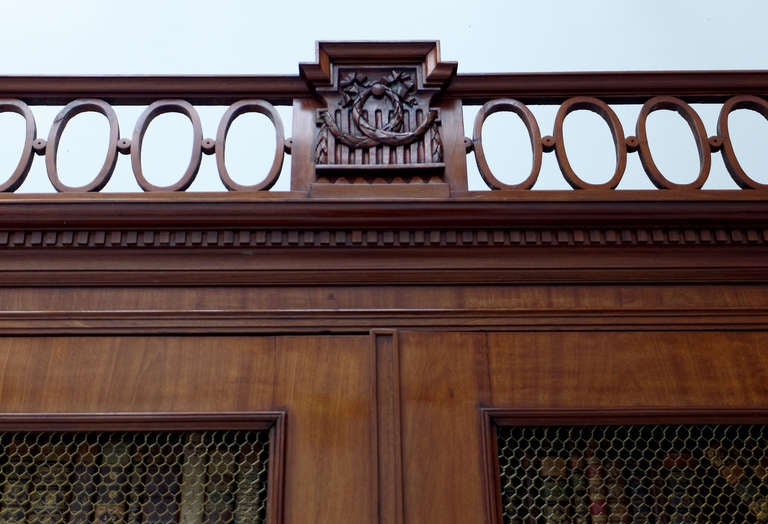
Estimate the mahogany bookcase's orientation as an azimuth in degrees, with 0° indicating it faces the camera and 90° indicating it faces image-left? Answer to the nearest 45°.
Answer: approximately 0°
